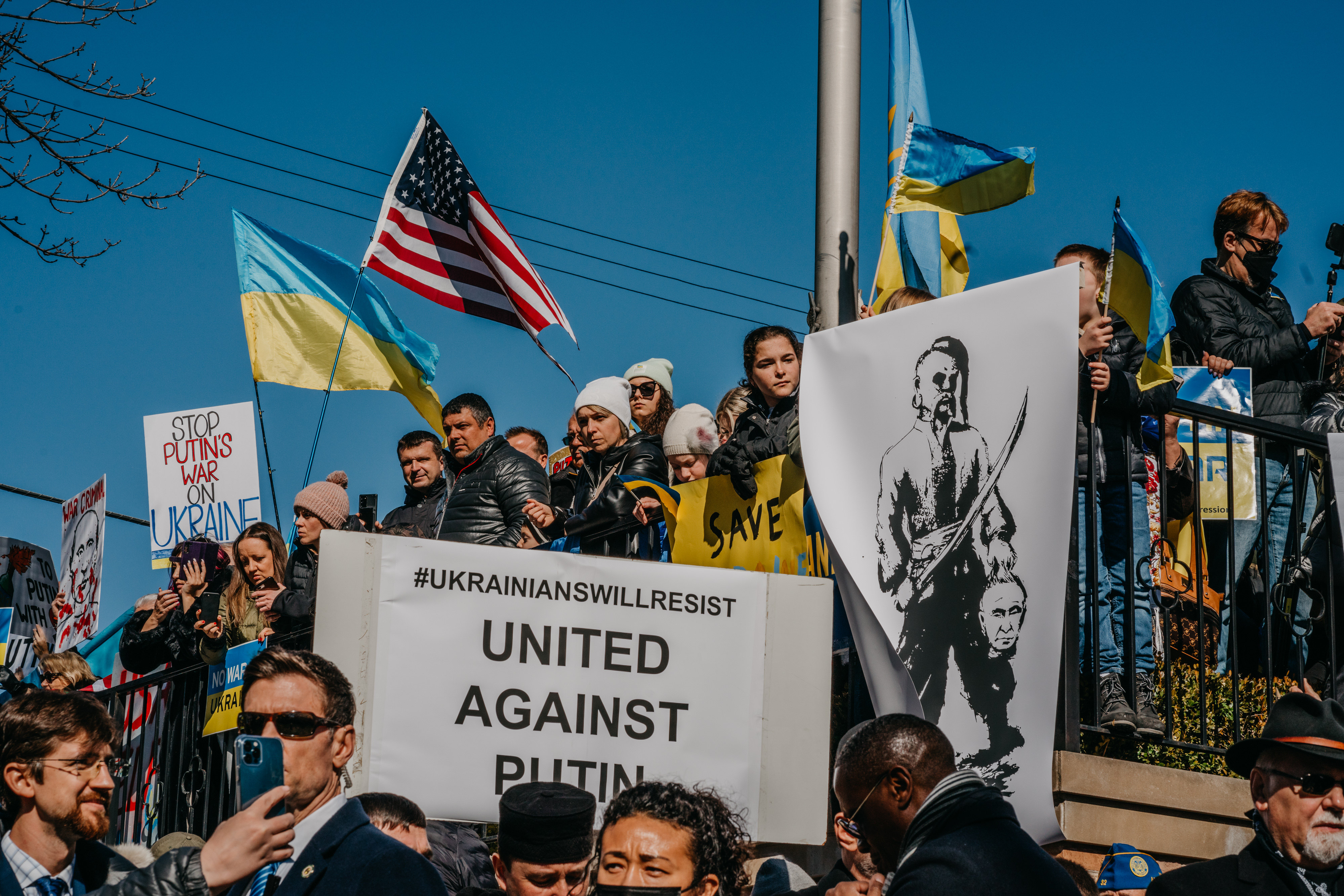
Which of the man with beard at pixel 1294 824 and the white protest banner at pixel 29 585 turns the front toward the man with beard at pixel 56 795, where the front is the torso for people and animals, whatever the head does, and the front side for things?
the white protest banner

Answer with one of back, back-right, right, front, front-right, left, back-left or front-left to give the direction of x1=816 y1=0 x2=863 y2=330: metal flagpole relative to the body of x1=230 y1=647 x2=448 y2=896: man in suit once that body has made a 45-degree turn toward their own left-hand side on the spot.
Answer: back-left

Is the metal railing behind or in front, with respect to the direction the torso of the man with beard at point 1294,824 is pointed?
behind

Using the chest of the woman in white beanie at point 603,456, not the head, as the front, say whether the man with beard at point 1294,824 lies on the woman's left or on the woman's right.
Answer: on the woman's left

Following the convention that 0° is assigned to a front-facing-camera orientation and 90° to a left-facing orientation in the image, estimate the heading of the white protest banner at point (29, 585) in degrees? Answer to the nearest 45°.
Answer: approximately 0°

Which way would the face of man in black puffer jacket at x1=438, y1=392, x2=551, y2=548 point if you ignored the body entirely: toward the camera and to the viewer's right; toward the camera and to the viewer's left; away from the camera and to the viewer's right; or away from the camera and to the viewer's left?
toward the camera and to the viewer's left

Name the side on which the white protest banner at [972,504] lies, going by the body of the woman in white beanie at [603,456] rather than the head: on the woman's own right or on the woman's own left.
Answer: on the woman's own left

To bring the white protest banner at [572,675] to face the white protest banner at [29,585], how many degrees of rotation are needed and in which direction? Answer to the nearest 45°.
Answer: approximately 135° to its right

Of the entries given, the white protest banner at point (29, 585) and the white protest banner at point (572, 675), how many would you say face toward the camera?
2

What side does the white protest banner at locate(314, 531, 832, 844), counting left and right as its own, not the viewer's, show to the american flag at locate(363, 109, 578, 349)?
back

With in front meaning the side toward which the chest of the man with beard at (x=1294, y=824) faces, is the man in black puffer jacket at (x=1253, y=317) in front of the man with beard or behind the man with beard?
behind

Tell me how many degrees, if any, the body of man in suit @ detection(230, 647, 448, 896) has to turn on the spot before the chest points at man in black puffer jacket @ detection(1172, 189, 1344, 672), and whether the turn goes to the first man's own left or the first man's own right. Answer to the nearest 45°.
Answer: approximately 180°

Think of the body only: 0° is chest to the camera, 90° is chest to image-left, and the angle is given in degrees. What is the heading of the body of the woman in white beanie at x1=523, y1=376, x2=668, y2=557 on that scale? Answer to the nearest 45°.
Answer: approximately 45°

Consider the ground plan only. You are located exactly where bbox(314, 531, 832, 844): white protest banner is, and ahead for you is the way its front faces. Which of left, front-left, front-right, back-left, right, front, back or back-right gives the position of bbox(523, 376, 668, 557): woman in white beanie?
back
